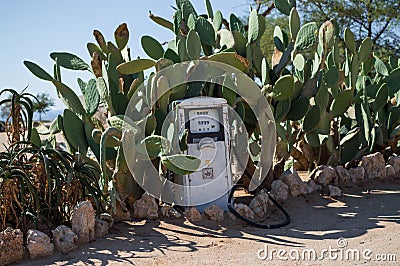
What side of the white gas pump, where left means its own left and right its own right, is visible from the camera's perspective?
front

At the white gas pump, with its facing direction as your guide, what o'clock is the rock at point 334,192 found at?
The rock is roughly at 8 o'clock from the white gas pump.

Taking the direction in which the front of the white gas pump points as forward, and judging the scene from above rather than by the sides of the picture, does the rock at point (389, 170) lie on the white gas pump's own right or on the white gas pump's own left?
on the white gas pump's own left

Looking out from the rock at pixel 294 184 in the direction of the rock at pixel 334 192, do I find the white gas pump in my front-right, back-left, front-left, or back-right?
back-right

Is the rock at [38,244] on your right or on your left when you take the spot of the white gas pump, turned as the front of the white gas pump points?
on your right

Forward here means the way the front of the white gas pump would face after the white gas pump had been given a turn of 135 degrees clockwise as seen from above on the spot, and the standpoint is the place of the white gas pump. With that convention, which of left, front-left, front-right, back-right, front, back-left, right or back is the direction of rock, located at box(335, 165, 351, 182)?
right

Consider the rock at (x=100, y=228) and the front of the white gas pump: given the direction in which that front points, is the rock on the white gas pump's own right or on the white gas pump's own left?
on the white gas pump's own right

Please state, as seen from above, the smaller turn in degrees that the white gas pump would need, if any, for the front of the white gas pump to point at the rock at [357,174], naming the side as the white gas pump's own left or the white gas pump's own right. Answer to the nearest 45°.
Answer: approximately 135° to the white gas pump's own left

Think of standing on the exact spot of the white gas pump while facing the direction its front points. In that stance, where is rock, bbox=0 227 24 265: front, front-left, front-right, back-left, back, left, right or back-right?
front-right

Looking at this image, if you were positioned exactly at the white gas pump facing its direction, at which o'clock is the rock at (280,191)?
The rock is roughly at 8 o'clock from the white gas pump.

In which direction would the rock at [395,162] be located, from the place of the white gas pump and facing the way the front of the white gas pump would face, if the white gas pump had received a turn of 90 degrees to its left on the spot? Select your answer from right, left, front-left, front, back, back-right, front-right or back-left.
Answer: front-left
